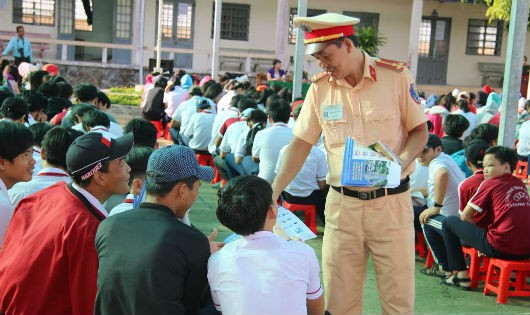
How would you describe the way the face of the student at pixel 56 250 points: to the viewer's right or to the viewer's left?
to the viewer's right

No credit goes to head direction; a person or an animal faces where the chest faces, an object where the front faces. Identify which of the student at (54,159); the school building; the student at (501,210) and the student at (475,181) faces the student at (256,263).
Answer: the school building

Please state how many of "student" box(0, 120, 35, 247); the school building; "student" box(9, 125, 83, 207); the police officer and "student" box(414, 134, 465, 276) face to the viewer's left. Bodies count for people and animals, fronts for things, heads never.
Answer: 1

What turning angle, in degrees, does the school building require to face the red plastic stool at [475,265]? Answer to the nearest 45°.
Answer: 0° — it already faces it

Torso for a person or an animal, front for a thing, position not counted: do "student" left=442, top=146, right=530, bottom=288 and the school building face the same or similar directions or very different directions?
very different directions

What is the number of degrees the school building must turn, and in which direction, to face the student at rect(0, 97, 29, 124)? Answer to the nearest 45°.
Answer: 0° — it already faces them

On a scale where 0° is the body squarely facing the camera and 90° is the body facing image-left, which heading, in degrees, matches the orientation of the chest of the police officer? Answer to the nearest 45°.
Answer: approximately 0°

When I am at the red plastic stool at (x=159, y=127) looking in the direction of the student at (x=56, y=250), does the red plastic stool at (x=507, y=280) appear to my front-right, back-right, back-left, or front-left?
front-left

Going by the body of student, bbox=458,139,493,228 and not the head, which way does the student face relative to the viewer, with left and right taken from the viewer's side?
facing away from the viewer and to the left of the viewer

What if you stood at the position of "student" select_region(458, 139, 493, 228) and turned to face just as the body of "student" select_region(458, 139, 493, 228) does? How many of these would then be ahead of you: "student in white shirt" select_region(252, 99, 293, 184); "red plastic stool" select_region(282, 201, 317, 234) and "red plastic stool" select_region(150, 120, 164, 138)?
3

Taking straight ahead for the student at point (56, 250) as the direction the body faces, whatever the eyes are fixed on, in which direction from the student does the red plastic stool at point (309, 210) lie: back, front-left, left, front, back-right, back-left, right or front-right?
front

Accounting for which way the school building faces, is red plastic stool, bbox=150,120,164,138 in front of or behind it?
in front

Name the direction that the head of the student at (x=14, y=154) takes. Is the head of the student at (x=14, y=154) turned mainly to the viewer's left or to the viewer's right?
to the viewer's right
